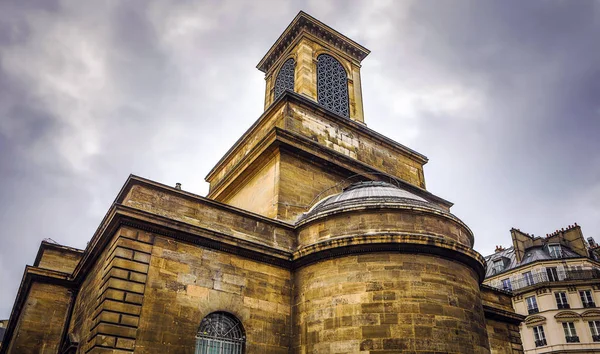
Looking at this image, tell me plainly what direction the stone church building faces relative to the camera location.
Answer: facing away from the viewer and to the left of the viewer

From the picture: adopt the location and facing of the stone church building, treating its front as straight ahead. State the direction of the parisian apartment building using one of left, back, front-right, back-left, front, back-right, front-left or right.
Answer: right
